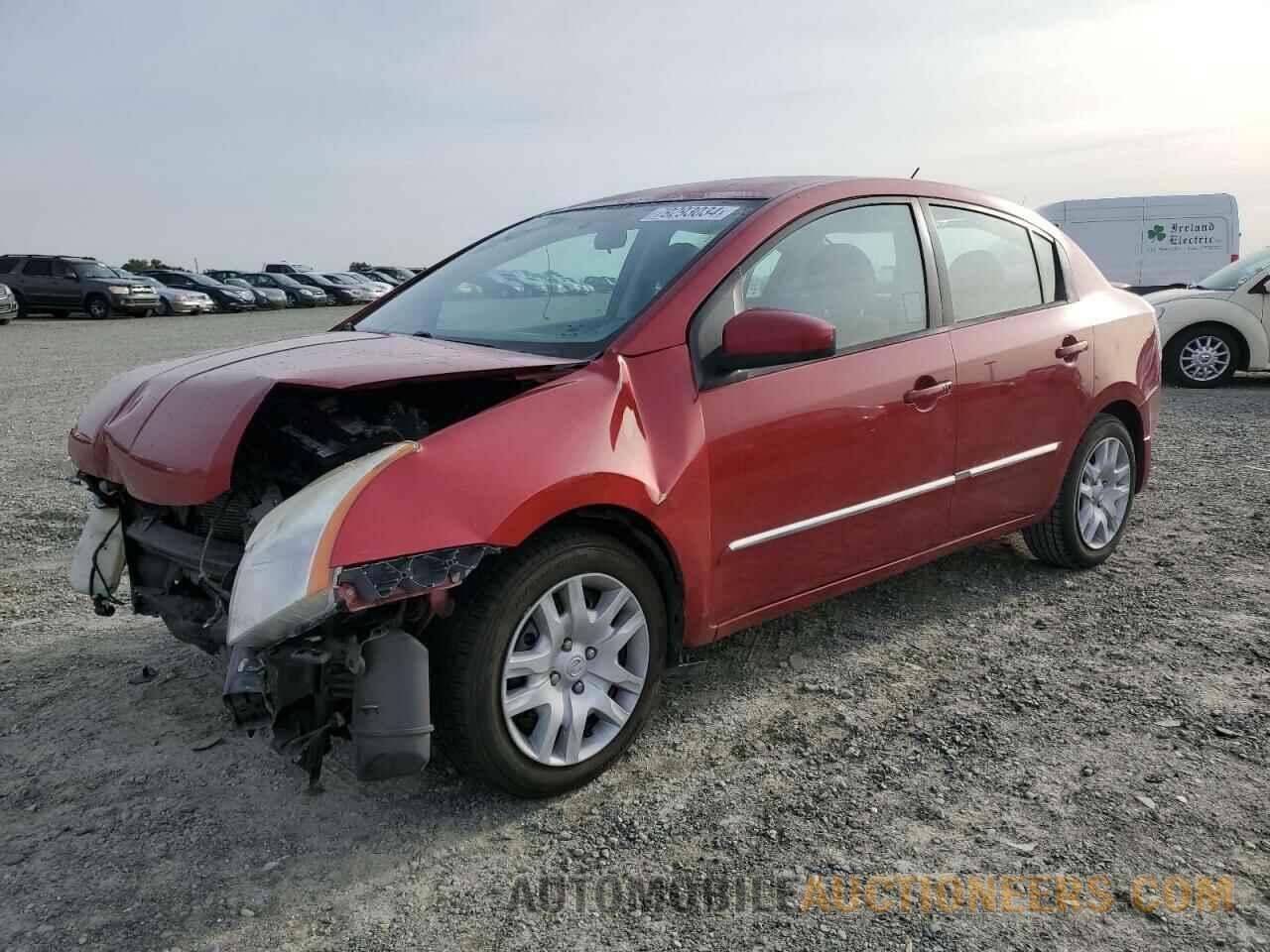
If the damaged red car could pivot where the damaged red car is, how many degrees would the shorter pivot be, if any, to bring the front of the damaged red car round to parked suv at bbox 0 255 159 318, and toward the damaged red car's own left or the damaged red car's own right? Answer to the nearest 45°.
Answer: approximately 90° to the damaged red car's own right

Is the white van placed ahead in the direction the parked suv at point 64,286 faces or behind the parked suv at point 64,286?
ahead

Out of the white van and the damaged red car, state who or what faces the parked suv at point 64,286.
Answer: the white van

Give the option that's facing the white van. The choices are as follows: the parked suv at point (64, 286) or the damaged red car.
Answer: the parked suv

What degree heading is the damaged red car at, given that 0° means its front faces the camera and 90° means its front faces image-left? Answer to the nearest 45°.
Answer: approximately 45°

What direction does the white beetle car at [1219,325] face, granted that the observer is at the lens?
facing to the left of the viewer

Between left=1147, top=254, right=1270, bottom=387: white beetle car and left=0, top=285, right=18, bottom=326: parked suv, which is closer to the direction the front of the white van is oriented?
the parked suv

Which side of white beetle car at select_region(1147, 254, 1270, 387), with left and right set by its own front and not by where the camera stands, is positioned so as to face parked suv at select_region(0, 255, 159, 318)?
front

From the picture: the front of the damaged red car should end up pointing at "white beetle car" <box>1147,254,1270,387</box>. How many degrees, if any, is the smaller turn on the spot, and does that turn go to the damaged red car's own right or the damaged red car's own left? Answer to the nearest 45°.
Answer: approximately 180°

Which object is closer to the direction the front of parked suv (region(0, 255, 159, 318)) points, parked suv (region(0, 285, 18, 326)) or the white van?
the white van
